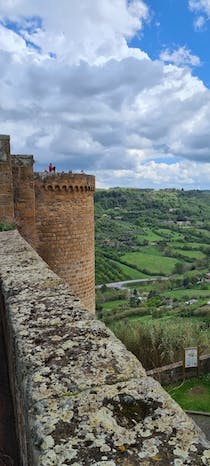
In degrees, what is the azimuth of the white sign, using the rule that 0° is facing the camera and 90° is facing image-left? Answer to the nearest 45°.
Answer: approximately 0°
